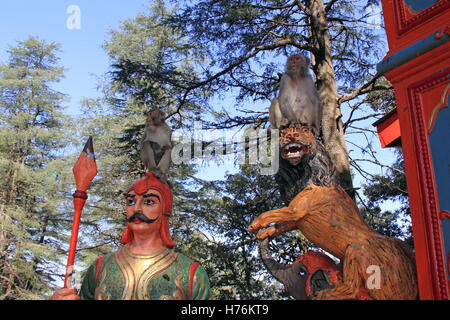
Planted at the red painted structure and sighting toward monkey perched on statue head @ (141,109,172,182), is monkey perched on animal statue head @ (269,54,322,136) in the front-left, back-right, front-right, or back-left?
front-right

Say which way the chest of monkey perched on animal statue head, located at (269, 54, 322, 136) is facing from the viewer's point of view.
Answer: toward the camera

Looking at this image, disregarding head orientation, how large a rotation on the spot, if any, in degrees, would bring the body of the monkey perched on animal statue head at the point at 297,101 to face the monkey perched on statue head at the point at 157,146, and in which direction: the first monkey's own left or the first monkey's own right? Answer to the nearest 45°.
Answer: approximately 90° to the first monkey's own right
